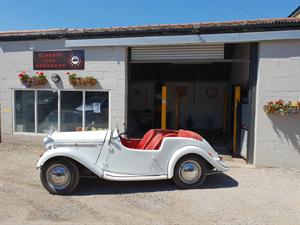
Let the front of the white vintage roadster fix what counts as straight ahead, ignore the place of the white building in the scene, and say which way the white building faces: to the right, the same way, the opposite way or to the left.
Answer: to the left

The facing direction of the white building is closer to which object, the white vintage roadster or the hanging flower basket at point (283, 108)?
the white vintage roadster

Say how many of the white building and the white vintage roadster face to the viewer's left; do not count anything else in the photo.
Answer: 1

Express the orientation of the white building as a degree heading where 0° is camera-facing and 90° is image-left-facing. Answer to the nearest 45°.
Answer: approximately 0°

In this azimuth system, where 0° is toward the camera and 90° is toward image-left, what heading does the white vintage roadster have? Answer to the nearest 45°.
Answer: approximately 90°

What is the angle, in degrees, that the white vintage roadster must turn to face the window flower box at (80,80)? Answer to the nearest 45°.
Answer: approximately 90° to its right

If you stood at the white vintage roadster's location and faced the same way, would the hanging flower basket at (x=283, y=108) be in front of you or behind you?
behind

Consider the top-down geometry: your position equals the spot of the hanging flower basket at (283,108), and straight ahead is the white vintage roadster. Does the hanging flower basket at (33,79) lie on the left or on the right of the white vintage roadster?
right

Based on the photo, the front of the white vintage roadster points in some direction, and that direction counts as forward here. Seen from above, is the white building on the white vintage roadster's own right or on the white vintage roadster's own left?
on the white vintage roadster's own right

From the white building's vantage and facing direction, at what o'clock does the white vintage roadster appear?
The white vintage roadster is roughly at 12 o'clock from the white building.
